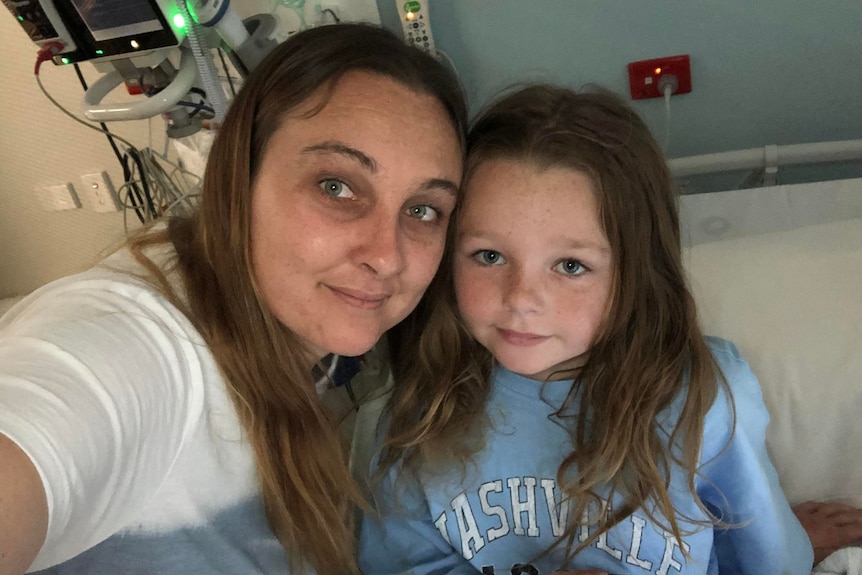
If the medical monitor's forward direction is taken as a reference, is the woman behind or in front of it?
in front

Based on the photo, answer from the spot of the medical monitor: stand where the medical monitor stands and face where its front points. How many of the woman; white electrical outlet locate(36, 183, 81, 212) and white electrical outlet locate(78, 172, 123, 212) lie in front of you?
1

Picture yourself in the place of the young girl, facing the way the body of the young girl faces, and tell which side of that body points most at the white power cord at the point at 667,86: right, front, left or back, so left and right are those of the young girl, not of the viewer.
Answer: back

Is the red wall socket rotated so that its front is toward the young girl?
yes

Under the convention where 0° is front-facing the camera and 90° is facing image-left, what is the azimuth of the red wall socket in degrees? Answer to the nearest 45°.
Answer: approximately 0°

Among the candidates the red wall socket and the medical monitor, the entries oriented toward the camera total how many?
2

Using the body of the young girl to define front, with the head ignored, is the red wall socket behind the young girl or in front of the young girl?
behind

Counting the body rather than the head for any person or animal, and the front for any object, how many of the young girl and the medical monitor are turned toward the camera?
2

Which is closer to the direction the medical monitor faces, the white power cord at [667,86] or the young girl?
the young girl

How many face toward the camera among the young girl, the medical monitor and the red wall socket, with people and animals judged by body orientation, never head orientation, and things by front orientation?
3

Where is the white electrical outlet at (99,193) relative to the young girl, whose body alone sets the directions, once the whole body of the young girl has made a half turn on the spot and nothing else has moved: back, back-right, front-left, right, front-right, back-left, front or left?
front-left

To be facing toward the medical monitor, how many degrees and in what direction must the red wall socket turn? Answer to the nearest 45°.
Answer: approximately 45° to its right
